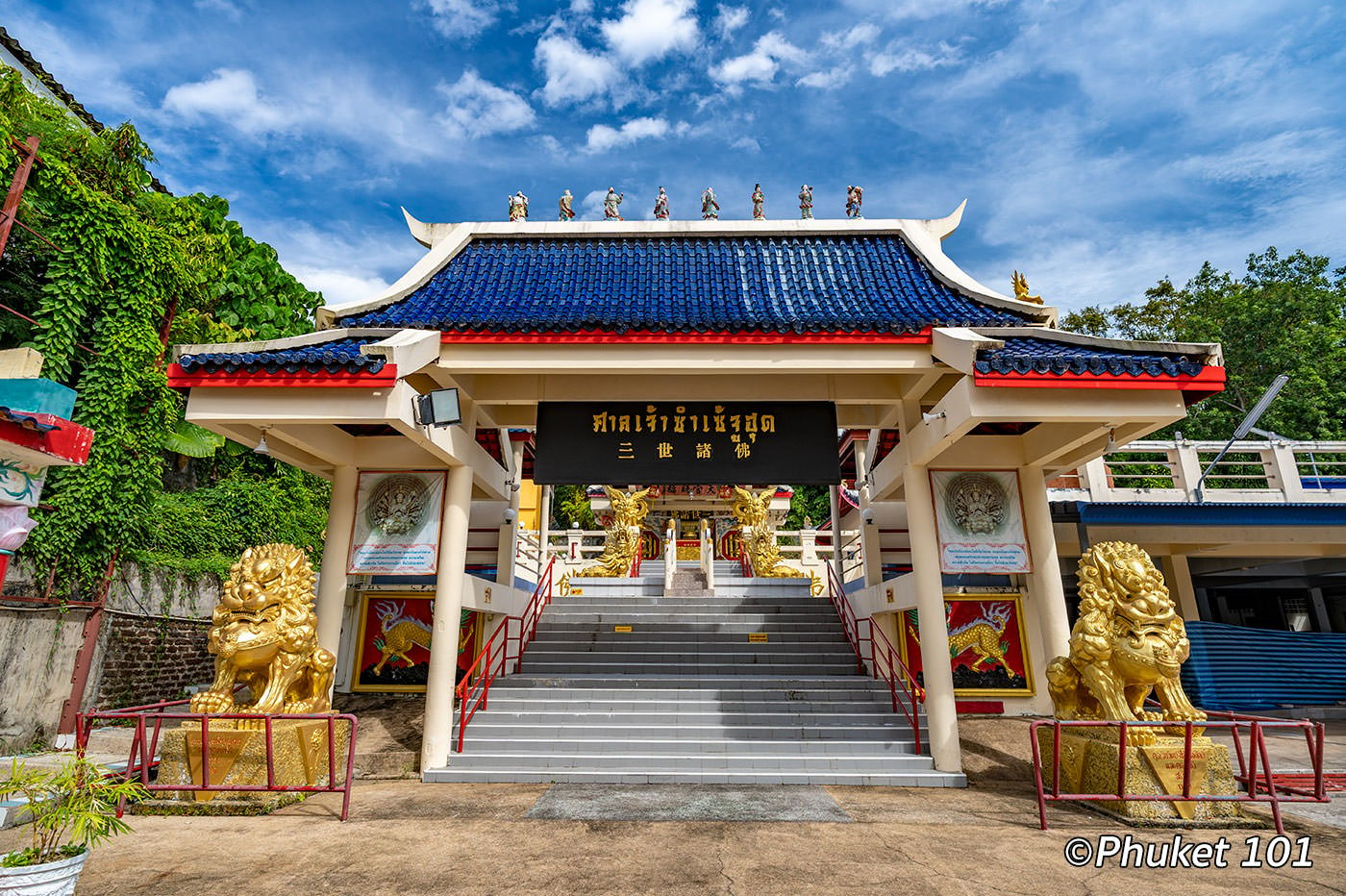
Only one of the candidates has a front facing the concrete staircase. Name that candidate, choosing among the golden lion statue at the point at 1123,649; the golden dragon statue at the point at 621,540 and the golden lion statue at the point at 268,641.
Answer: the golden dragon statue

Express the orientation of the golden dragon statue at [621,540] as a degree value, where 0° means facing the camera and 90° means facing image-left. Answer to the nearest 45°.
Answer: approximately 0°

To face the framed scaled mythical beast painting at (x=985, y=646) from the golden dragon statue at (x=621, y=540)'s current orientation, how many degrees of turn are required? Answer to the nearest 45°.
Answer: approximately 45° to its left

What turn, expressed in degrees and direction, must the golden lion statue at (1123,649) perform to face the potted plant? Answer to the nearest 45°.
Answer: approximately 90° to its right

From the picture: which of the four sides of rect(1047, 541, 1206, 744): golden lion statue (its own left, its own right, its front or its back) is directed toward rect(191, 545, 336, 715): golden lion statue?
right

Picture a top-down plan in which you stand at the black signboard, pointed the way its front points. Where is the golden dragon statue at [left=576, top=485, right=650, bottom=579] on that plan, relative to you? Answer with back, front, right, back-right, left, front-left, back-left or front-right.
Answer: back

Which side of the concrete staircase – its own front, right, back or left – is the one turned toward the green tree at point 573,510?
back
